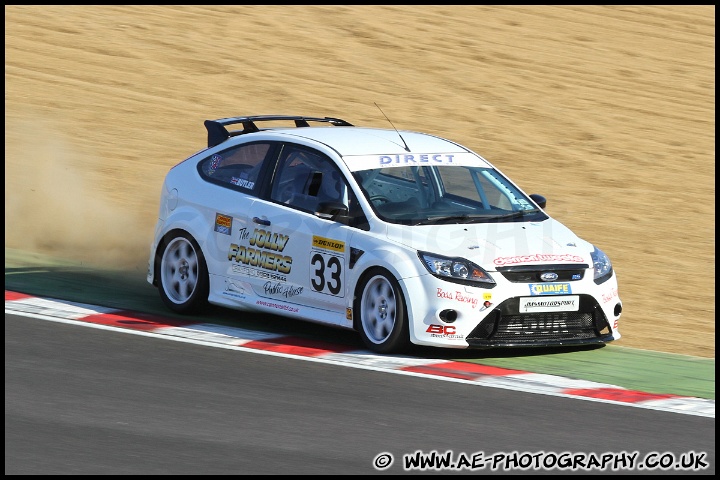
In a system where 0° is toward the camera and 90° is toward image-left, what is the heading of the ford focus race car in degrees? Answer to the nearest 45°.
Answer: approximately 315°
